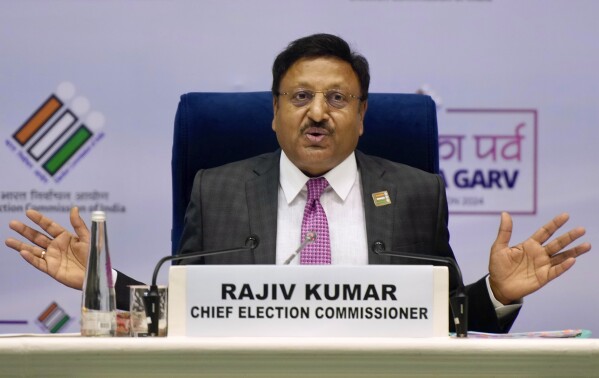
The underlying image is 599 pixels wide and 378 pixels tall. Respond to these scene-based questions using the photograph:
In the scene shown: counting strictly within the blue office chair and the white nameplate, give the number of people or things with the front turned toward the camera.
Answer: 2

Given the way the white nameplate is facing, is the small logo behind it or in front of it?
behind

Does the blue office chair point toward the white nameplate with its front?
yes

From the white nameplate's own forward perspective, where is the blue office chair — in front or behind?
behind

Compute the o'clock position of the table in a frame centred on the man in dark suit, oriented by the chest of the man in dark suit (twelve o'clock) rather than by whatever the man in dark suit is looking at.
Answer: The table is roughly at 12 o'clock from the man in dark suit.

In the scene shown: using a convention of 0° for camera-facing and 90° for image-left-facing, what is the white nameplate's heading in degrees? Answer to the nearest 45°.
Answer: approximately 0°

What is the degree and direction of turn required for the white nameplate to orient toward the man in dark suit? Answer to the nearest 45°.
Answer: approximately 180°
